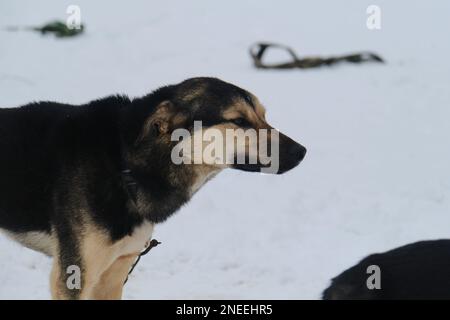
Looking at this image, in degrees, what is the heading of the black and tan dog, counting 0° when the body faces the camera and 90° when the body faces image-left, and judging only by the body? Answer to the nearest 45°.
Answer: approximately 270°
